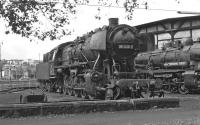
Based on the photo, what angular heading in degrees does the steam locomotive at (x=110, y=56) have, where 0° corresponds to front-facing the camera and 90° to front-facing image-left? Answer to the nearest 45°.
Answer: approximately 315°

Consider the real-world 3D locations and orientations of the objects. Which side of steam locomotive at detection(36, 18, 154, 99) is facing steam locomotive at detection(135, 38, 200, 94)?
left

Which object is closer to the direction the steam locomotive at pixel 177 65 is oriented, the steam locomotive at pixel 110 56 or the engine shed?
the steam locomotive

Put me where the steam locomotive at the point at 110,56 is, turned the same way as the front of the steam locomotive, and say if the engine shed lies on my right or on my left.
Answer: on my left
